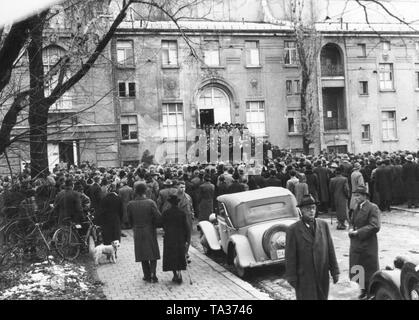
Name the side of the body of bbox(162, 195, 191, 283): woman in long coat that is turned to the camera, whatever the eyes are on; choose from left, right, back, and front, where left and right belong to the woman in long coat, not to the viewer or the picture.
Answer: back

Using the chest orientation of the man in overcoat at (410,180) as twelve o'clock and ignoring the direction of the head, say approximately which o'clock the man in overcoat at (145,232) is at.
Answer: the man in overcoat at (145,232) is roughly at 7 o'clock from the man in overcoat at (410,180).

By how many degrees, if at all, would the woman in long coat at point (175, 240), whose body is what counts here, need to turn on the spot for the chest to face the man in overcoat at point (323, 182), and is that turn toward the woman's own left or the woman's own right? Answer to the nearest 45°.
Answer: approximately 45° to the woman's own right

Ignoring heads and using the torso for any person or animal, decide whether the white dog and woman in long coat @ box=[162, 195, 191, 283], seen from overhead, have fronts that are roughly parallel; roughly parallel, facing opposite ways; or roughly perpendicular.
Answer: roughly perpendicular

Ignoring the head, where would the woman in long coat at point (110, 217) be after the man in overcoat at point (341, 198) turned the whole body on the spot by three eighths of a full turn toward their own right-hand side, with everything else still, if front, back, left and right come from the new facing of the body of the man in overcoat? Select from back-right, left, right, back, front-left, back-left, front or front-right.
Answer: right

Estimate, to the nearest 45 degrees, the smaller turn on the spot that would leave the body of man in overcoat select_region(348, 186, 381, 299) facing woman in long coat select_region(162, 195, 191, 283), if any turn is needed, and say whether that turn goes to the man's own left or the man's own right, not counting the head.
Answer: approximately 45° to the man's own right

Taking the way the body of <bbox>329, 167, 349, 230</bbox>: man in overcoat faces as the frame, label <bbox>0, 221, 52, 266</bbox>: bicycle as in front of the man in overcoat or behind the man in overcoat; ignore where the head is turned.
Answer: behind

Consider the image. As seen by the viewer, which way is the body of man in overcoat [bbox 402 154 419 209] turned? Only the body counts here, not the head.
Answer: away from the camera

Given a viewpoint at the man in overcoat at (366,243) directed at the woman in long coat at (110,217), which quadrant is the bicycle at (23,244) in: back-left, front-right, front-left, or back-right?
front-left

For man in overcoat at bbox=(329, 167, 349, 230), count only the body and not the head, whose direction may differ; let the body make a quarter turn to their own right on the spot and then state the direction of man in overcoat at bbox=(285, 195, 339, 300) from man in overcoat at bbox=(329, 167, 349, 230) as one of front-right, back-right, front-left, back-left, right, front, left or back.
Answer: right

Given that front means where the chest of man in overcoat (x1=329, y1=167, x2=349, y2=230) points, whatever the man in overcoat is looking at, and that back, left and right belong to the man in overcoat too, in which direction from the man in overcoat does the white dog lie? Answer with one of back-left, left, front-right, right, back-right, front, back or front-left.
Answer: back-left

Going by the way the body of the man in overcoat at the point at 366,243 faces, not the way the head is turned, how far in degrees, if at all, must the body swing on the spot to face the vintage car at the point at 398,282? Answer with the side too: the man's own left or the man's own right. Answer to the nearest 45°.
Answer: approximately 45° to the man's own left

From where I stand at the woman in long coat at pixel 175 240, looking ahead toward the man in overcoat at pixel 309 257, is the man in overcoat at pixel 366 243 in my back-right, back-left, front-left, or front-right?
front-left

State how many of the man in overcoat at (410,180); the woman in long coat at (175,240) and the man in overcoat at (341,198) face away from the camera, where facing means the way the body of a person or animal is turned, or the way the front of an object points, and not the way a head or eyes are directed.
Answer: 3

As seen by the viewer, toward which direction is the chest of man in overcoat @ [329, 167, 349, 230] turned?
away from the camera
